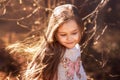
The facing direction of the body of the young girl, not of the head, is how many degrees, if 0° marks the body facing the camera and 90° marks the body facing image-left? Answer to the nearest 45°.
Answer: approximately 315°
